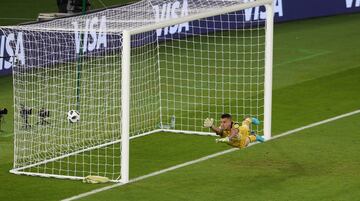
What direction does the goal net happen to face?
to the viewer's right

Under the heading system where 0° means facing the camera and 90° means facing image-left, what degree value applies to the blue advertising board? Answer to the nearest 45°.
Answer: approximately 315°

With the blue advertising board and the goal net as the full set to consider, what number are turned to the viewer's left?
0
